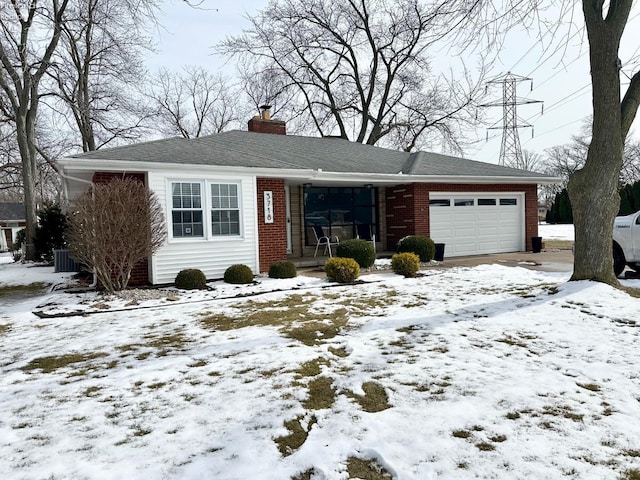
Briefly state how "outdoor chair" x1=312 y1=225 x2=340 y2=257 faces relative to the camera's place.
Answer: facing the viewer and to the right of the viewer

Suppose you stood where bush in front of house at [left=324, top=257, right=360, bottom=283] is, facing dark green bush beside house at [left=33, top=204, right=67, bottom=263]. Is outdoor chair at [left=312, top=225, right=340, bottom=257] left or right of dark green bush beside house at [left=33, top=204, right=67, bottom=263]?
right

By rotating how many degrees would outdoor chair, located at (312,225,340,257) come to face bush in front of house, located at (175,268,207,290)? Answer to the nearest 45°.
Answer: approximately 90° to its right

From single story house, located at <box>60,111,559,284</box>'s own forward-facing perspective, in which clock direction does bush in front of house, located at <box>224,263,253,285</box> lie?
The bush in front of house is roughly at 2 o'clock from the single story house.

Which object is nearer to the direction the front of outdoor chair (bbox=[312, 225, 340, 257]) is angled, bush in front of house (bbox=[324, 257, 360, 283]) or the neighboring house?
the bush in front of house

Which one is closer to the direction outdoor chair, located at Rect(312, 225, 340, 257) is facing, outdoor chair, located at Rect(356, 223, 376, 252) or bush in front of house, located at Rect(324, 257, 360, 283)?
the bush in front of house

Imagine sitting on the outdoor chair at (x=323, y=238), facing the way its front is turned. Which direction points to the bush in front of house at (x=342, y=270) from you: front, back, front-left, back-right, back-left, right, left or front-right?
front-right

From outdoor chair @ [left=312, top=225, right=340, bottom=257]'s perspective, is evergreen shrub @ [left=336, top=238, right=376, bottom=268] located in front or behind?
in front

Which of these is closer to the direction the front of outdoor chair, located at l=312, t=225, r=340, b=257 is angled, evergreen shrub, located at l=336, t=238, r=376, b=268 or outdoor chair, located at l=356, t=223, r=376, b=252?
the evergreen shrub

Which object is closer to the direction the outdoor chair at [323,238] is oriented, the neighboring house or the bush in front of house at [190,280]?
the bush in front of house

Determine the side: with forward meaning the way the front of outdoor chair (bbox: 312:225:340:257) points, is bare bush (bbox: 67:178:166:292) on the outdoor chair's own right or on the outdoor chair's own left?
on the outdoor chair's own right

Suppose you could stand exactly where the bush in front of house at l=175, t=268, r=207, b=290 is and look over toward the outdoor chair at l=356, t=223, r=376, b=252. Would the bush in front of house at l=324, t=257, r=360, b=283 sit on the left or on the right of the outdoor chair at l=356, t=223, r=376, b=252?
right
